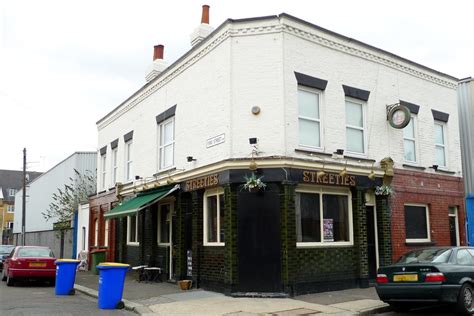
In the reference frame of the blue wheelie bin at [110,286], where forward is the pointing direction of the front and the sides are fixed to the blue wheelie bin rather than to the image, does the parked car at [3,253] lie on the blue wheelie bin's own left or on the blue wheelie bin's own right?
on the blue wheelie bin's own right

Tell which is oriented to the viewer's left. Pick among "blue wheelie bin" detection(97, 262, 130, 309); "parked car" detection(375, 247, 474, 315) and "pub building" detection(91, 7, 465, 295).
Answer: the blue wheelie bin

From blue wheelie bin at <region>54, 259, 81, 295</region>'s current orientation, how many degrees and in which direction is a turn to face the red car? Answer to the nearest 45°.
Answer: approximately 90° to its right

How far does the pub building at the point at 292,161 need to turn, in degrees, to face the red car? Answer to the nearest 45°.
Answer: approximately 90° to its right

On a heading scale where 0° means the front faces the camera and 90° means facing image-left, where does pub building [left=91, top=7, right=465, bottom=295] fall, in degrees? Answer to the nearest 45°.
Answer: approximately 0°

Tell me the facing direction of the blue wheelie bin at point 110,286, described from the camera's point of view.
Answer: facing to the left of the viewer

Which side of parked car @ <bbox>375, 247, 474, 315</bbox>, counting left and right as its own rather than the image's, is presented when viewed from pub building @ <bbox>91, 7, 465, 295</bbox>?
left

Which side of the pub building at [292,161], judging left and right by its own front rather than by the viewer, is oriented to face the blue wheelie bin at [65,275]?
right

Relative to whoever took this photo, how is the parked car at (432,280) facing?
facing away from the viewer and to the right of the viewer
